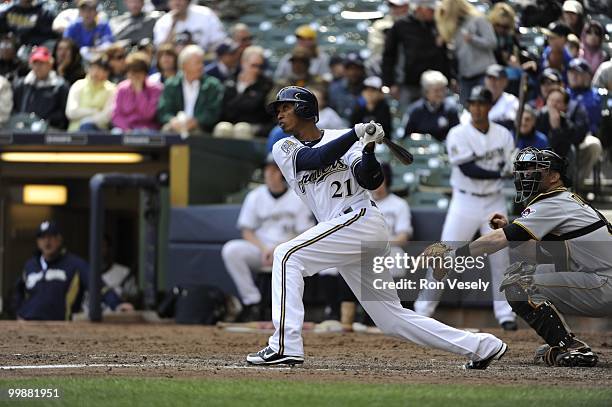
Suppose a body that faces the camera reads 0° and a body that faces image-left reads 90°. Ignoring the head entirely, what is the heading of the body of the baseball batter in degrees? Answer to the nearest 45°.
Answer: approximately 45°

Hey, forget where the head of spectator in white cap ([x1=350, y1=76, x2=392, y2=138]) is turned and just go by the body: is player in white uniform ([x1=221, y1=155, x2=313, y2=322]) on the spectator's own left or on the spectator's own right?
on the spectator's own right

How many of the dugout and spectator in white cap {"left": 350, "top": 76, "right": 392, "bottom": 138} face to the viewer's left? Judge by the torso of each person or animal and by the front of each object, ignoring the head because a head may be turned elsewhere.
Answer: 0

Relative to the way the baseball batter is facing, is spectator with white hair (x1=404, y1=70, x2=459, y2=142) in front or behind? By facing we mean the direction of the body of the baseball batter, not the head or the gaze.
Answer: behind

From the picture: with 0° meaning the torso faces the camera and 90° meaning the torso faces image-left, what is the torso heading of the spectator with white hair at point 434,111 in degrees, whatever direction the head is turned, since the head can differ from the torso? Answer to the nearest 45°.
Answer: approximately 0°

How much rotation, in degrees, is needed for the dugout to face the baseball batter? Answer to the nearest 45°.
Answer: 0° — it already faces them
